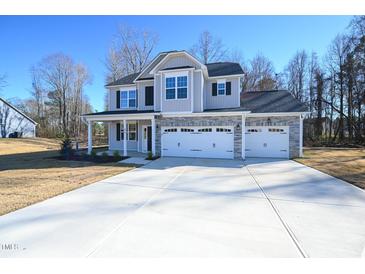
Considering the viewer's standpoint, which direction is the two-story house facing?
facing the viewer

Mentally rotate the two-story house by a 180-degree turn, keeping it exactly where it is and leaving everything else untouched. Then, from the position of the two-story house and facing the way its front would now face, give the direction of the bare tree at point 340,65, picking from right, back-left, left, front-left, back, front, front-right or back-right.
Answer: front-right

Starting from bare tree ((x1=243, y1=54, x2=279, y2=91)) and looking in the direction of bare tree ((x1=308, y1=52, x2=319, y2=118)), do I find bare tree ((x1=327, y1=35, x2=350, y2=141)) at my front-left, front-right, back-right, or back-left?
front-right

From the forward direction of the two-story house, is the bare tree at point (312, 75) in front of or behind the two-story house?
behind

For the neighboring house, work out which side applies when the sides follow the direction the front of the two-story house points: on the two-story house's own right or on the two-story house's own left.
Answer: on the two-story house's own right

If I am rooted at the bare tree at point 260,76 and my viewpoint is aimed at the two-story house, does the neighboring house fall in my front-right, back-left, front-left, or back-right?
front-right

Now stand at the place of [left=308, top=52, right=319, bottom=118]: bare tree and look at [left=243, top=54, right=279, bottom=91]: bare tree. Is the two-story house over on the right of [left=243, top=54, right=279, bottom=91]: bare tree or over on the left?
left

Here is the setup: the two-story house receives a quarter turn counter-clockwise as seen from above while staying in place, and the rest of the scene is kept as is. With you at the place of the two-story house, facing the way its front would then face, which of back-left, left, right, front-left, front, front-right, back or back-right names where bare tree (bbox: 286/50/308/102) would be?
front-left
